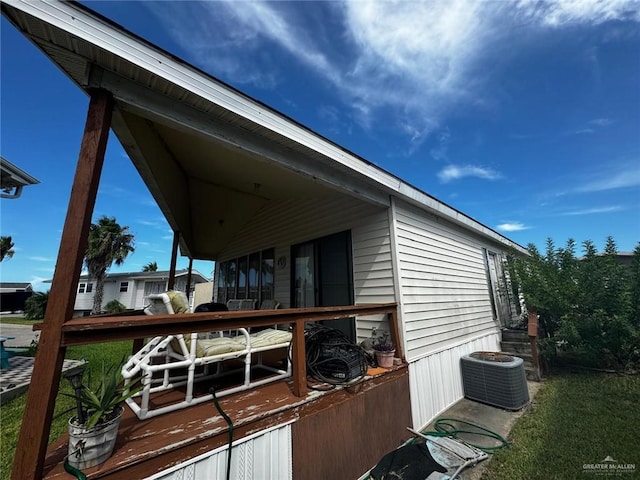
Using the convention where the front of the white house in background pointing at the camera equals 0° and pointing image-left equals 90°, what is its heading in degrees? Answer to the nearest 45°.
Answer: approximately 0°

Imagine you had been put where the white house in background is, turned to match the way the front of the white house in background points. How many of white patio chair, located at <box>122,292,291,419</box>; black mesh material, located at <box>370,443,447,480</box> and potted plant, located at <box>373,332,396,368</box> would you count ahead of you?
3

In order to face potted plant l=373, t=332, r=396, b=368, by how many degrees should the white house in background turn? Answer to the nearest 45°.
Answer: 0° — it already faces it

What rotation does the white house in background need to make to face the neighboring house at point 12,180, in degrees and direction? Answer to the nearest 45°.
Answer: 0° — it already faces it

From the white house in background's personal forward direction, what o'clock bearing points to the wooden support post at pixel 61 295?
The wooden support post is roughly at 12 o'clock from the white house in background.

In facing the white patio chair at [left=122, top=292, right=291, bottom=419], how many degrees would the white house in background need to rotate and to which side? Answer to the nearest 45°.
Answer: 0° — it already faces it

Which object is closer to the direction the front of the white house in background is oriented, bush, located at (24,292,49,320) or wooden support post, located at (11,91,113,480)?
the wooden support post

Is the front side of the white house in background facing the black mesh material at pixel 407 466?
yes

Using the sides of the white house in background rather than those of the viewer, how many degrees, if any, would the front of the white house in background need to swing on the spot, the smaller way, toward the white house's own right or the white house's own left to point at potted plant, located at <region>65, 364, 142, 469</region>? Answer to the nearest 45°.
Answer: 0° — it already faces it

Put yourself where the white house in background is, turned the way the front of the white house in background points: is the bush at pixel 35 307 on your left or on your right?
on your right

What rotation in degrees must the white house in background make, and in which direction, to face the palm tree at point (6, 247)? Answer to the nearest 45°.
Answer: approximately 135° to its right
